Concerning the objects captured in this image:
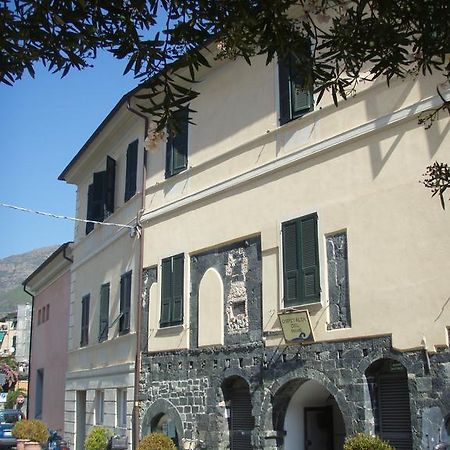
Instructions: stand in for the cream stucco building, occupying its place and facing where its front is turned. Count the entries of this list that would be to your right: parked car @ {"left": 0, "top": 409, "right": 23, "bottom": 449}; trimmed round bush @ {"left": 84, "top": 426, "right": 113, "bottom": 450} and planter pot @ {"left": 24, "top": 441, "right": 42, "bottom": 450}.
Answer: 3

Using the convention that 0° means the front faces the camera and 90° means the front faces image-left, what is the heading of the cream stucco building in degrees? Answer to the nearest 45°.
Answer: approximately 45°

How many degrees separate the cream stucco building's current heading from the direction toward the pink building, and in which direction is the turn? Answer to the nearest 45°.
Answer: approximately 90° to its right

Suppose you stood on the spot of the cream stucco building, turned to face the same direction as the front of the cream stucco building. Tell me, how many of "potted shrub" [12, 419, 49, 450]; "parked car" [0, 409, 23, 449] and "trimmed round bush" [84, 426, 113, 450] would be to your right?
3

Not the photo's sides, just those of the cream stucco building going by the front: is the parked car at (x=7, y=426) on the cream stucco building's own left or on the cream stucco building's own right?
on the cream stucco building's own right

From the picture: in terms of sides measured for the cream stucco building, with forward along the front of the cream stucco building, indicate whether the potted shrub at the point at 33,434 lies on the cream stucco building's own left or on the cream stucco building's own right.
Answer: on the cream stucco building's own right

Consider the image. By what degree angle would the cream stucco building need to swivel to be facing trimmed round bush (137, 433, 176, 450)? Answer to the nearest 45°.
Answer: approximately 90° to its right

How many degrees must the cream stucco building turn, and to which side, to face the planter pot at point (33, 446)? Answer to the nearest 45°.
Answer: approximately 90° to its right

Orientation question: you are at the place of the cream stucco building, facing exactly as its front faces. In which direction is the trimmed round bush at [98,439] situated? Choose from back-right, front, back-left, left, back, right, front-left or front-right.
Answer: right
